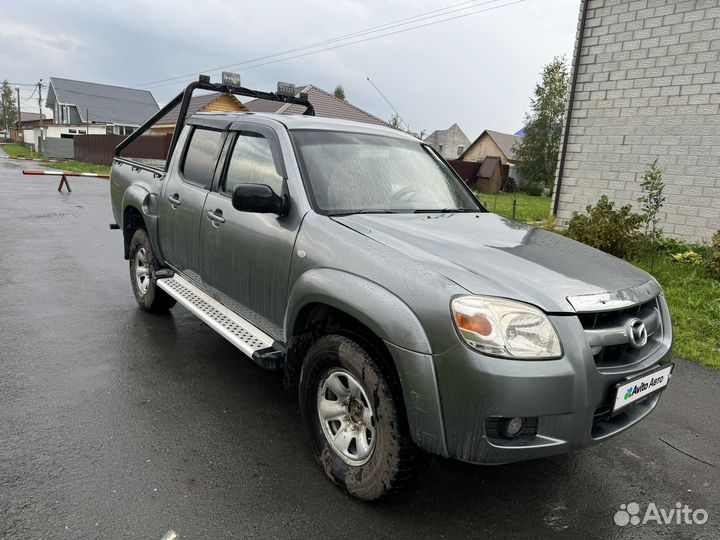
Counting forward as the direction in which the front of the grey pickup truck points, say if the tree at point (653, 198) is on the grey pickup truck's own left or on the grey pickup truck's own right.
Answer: on the grey pickup truck's own left

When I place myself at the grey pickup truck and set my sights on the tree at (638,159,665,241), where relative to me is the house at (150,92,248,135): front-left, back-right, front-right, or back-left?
front-left

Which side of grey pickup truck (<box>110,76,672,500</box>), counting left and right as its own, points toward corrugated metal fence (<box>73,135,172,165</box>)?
back

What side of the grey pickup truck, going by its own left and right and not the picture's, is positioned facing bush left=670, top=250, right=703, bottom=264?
left

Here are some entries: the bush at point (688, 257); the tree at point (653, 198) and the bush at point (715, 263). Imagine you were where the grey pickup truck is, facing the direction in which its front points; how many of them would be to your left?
3

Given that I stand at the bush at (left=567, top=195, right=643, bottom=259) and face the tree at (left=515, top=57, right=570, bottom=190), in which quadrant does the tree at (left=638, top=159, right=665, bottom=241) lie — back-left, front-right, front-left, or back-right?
front-right

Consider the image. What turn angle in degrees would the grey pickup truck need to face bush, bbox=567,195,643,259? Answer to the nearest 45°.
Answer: approximately 90° to its left

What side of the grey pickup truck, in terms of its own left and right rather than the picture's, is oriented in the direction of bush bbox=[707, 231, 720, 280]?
left

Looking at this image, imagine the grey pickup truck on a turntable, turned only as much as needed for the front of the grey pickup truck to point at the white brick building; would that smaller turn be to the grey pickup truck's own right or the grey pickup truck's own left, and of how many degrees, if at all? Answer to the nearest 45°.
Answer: approximately 90° to the grey pickup truck's own left

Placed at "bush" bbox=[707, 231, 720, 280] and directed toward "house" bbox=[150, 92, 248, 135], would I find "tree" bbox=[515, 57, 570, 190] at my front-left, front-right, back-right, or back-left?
front-right

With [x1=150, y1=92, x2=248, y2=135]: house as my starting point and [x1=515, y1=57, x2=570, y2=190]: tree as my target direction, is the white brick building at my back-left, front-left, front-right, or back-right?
front-right

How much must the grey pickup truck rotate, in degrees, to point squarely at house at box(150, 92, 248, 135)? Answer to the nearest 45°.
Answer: approximately 135° to its left

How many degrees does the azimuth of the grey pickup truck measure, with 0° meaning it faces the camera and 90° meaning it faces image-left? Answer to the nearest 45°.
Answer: approximately 315°

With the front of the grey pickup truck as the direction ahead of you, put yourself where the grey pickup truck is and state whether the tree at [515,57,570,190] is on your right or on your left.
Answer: on your left
